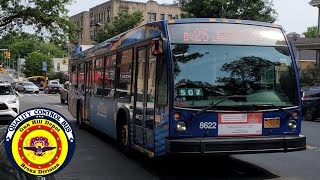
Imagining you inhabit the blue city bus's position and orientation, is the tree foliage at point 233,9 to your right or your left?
on your left

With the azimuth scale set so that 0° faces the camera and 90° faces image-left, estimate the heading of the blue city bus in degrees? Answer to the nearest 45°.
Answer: approximately 315°

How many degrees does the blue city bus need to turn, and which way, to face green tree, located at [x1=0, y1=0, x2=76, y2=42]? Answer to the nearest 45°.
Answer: approximately 180°
